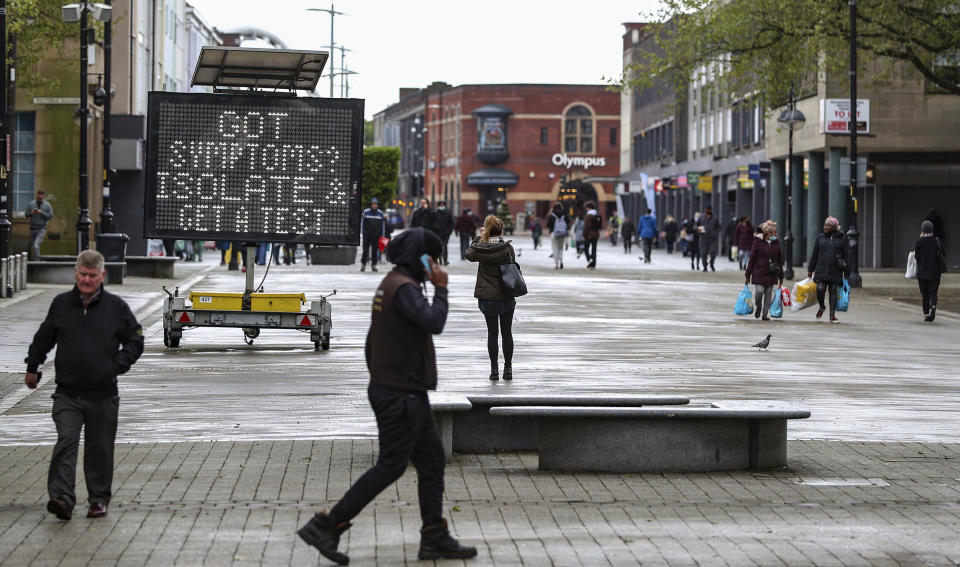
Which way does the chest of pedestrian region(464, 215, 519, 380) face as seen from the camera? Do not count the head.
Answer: away from the camera

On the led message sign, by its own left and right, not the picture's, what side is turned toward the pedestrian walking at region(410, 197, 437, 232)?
back

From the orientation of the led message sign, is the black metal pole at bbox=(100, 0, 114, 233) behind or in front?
behind

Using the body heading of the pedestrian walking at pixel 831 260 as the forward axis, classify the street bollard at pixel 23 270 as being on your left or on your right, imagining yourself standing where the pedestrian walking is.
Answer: on your right

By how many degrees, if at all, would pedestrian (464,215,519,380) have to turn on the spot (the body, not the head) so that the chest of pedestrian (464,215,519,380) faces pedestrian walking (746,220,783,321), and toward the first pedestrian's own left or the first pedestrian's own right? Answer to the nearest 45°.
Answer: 0° — they already face them

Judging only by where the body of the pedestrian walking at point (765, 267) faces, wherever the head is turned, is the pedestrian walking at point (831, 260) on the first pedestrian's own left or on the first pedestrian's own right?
on the first pedestrian's own left

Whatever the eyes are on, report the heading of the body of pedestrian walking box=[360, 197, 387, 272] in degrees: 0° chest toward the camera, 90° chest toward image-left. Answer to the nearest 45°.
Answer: approximately 0°

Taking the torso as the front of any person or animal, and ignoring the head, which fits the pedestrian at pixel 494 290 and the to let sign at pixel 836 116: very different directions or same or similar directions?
very different directions

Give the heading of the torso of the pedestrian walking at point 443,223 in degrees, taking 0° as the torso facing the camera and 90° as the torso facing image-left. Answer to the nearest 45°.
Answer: approximately 0°
